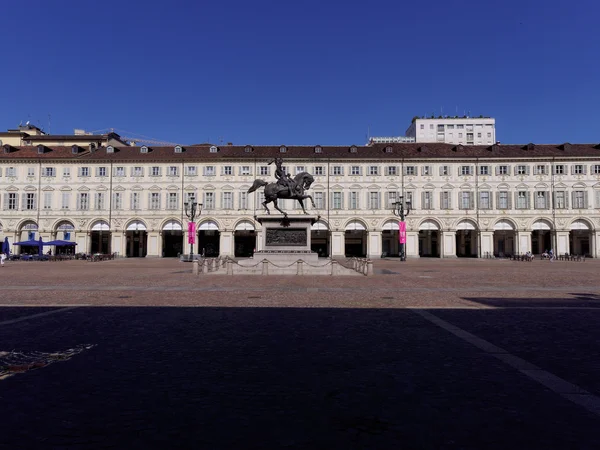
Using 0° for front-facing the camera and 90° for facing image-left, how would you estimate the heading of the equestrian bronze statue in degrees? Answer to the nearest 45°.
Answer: approximately 270°
